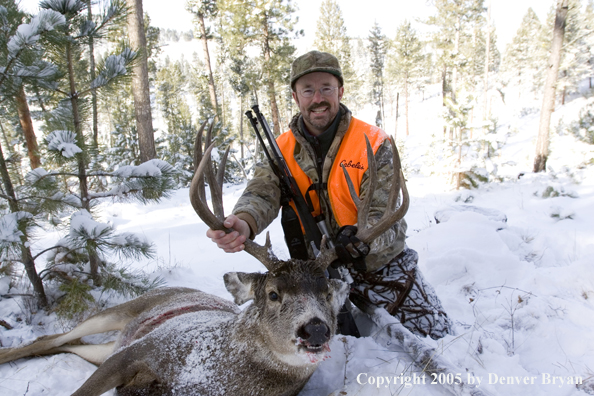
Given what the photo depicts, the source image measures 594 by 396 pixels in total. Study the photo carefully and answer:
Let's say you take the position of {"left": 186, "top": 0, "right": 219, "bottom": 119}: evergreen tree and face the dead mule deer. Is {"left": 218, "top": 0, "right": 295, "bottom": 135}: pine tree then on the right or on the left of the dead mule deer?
left

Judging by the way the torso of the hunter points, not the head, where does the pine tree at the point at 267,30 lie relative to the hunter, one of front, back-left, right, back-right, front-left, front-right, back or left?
back

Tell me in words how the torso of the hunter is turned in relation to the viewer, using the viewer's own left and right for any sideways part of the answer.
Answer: facing the viewer

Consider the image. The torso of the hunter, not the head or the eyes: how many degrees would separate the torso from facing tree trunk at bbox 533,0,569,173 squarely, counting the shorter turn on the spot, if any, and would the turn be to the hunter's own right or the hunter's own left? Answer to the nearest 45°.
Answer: approximately 135° to the hunter's own left

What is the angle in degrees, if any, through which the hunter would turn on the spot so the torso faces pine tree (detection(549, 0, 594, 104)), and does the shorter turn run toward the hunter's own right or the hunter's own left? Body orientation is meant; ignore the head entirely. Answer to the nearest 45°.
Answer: approximately 135° to the hunter's own left

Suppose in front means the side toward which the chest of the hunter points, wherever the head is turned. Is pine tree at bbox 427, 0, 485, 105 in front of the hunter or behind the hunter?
behind

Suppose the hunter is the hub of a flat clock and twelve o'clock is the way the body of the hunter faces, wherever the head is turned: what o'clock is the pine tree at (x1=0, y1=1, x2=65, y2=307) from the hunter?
The pine tree is roughly at 3 o'clock from the hunter.

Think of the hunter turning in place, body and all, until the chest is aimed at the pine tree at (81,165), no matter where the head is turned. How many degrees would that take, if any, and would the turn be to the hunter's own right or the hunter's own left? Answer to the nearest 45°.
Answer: approximately 90° to the hunter's own right

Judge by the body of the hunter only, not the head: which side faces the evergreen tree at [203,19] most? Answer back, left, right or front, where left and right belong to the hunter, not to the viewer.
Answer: back
